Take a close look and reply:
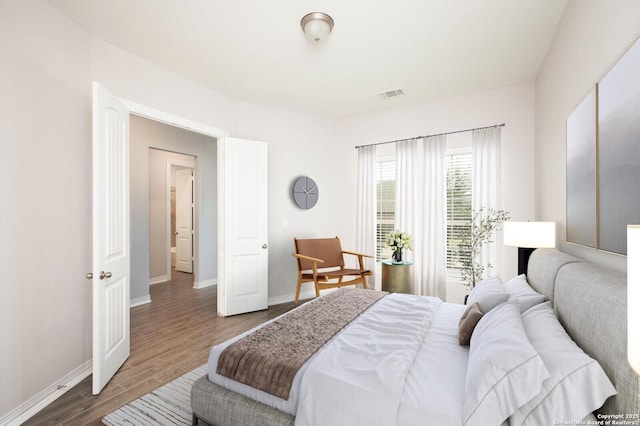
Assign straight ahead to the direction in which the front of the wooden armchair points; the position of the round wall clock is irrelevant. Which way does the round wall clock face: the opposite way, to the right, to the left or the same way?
the same way

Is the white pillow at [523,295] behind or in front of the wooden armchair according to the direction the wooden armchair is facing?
in front

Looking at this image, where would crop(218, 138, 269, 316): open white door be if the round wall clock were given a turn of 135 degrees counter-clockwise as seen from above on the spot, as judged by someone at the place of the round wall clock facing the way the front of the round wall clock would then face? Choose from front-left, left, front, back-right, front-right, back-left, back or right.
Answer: back-left

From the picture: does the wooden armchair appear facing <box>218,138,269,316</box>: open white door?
no

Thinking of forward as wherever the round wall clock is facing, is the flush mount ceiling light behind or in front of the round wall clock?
in front

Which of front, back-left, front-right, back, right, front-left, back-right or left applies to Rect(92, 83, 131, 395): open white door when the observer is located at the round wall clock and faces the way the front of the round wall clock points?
right

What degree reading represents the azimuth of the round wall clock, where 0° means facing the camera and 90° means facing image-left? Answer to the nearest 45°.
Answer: approximately 315°

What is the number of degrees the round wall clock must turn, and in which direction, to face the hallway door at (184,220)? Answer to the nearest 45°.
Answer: approximately 180°

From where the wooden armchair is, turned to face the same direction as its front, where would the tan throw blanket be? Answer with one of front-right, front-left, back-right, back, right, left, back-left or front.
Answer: front-right

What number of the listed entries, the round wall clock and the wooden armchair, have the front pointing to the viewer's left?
0

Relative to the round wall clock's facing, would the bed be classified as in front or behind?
in front
